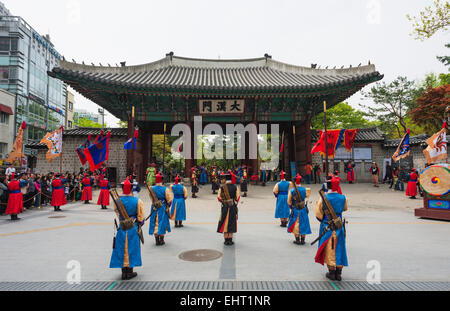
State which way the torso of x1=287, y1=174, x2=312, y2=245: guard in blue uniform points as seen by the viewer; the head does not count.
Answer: away from the camera

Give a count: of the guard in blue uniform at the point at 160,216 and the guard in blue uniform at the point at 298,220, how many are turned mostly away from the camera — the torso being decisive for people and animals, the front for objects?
2

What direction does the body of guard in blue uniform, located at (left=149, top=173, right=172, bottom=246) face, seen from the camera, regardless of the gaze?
away from the camera

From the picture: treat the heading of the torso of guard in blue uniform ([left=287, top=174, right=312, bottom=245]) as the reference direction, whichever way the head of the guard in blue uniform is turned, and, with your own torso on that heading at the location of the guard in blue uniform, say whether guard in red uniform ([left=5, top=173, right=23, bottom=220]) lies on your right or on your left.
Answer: on your left

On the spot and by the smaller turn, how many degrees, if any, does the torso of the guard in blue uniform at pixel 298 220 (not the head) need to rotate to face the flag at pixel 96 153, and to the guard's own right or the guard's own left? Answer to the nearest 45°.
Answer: approximately 90° to the guard's own left

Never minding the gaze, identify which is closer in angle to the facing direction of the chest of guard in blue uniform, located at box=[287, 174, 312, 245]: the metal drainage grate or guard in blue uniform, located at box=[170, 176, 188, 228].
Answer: the guard in blue uniform

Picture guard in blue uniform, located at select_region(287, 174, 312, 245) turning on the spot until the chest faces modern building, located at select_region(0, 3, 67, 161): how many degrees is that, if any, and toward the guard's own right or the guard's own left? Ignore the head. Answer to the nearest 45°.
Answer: approximately 45° to the guard's own left

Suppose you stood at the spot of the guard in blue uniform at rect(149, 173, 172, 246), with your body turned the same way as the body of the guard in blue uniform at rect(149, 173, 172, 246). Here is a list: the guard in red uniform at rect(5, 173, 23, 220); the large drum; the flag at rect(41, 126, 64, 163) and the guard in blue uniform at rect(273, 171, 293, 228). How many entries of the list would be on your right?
2

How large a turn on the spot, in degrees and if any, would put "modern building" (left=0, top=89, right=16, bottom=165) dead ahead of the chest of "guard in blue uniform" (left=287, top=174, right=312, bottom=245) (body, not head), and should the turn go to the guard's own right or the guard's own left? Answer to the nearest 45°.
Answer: approximately 45° to the guard's own left

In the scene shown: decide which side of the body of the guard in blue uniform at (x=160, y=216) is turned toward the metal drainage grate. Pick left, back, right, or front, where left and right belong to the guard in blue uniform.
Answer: back
